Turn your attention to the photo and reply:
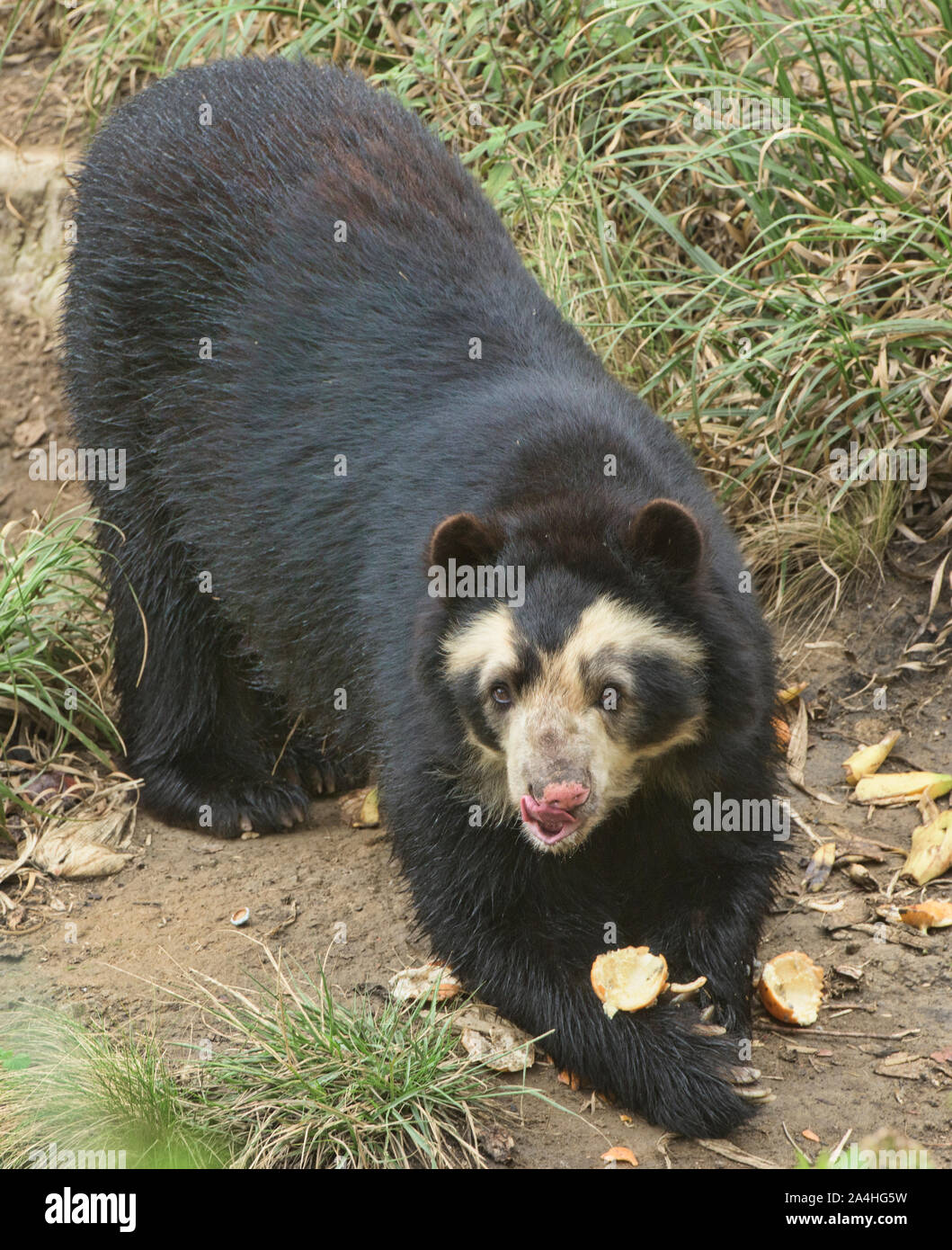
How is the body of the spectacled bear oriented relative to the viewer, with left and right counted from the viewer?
facing the viewer and to the right of the viewer

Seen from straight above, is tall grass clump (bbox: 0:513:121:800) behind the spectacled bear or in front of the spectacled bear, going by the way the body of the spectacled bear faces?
behind

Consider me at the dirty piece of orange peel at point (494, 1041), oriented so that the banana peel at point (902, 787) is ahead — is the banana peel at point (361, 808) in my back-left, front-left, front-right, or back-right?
front-left

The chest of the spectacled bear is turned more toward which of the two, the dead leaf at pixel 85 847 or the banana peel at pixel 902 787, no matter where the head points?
the banana peel
